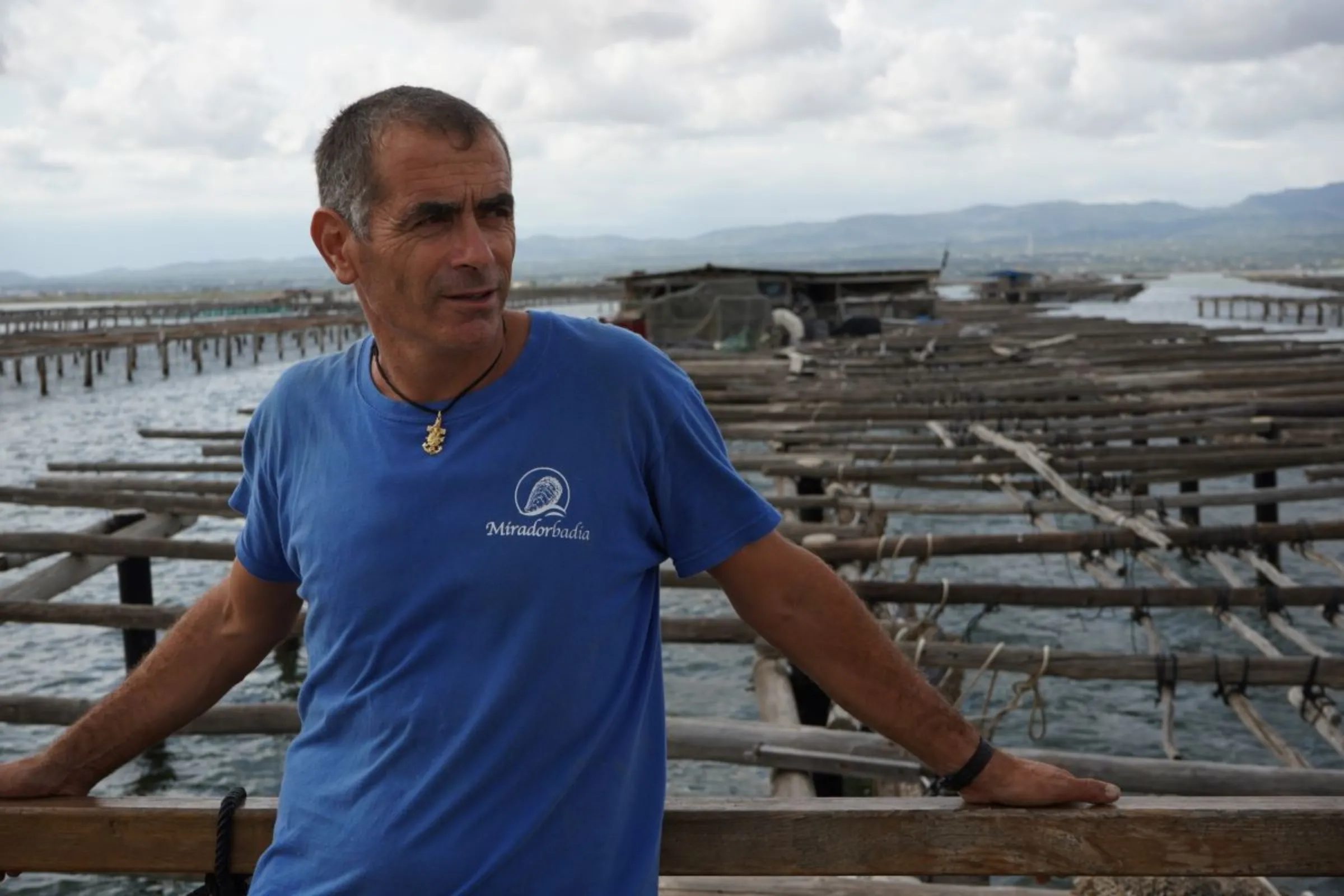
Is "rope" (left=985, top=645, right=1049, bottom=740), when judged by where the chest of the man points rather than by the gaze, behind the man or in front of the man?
behind

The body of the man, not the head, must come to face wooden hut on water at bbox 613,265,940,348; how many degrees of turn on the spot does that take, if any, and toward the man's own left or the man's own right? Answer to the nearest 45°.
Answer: approximately 180°

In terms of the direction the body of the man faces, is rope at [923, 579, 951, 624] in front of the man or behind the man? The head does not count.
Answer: behind

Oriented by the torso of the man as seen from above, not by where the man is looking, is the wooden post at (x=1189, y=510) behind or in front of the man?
behind

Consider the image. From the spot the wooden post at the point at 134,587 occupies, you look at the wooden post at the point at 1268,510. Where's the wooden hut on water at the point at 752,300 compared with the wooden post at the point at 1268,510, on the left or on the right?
left

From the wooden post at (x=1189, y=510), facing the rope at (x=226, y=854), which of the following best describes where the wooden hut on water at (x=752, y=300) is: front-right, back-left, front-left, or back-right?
back-right

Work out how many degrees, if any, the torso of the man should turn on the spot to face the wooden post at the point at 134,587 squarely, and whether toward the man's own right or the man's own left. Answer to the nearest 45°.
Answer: approximately 180°

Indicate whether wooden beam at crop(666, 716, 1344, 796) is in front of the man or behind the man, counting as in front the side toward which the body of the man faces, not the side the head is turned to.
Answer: behind

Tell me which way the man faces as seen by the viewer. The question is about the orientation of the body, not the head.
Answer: toward the camera
